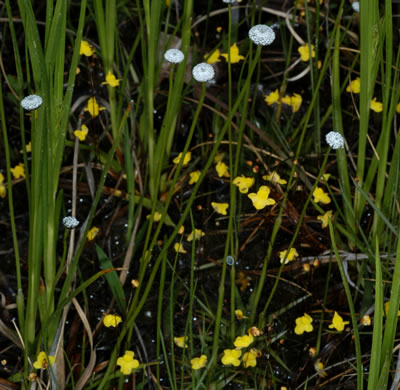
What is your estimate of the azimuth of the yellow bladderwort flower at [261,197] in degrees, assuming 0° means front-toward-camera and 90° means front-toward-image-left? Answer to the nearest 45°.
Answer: approximately 0°

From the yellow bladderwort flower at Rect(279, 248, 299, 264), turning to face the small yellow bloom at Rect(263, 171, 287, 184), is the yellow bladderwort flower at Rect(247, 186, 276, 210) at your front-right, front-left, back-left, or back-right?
front-left

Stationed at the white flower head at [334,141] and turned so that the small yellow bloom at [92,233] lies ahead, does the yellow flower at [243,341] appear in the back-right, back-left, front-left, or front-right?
front-left
